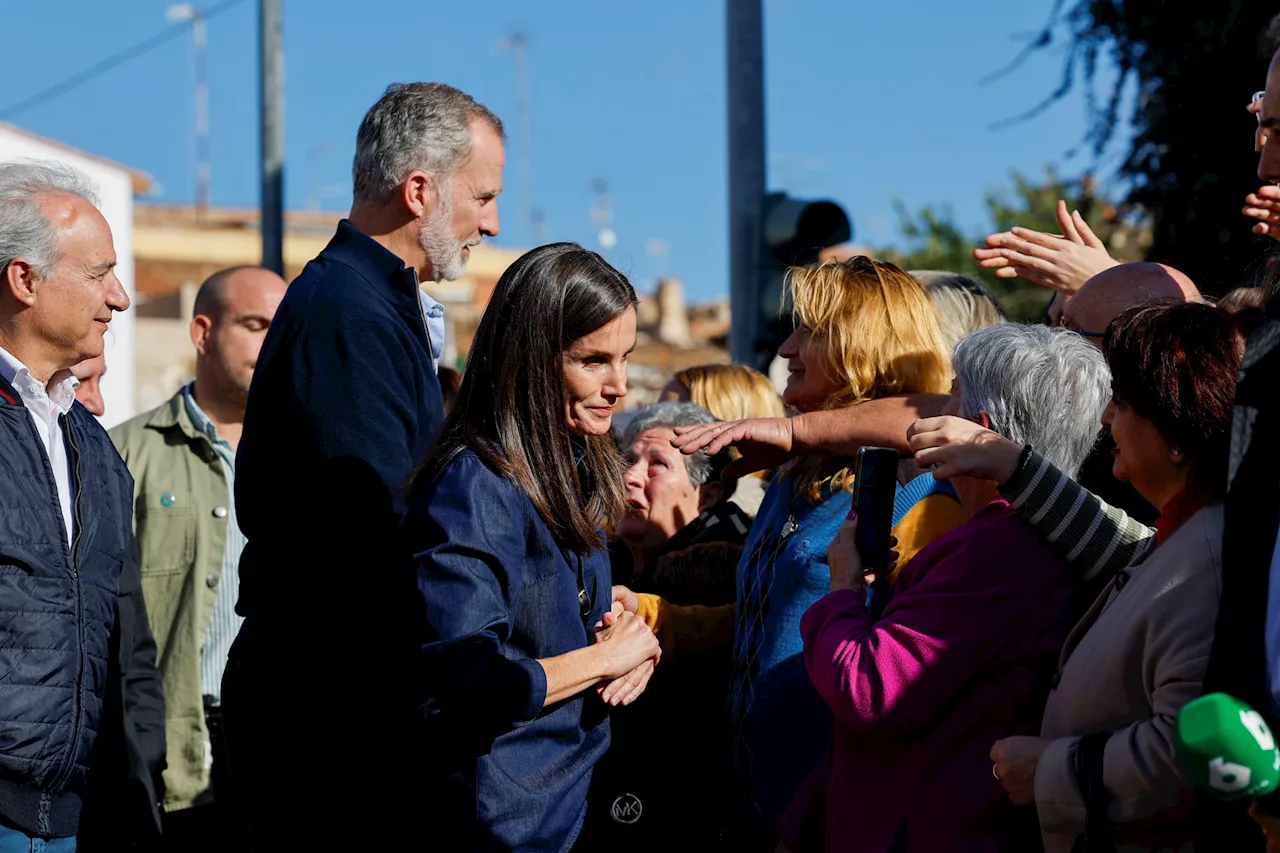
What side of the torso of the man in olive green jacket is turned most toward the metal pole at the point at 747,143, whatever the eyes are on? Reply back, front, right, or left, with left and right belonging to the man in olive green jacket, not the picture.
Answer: left

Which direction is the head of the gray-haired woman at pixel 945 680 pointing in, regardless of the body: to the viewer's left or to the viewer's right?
to the viewer's left

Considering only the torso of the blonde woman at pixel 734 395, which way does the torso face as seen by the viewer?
to the viewer's left

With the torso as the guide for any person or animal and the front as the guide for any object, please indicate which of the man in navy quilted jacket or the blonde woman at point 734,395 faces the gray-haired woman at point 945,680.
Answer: the man in navy quilted jacket

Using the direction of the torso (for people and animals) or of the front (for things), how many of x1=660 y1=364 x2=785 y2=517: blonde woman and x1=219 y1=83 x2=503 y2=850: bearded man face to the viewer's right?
1

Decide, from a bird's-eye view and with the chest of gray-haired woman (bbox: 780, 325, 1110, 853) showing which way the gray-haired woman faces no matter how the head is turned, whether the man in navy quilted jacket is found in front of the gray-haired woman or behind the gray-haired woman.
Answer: in front

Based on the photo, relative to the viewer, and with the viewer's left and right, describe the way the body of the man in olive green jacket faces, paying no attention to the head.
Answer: facing the viewer and to the right of the viewer

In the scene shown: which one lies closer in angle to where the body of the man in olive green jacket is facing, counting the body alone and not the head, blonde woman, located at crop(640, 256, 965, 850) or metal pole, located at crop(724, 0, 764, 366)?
the blonde woman

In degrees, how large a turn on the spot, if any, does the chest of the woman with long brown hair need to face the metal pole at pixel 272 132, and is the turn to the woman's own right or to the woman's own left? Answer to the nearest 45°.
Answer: approximately 135° to the woman's own left

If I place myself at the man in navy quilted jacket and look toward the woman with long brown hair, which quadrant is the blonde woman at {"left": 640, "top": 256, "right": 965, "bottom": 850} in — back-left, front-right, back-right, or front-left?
front-left

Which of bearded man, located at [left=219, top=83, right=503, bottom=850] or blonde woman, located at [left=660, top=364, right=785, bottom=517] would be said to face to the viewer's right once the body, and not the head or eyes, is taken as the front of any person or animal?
the bearded man

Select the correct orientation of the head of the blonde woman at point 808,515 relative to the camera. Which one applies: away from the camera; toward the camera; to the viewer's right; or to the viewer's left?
to the viewer's left

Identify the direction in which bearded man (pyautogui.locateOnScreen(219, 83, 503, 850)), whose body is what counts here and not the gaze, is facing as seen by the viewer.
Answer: to the viewer's right
